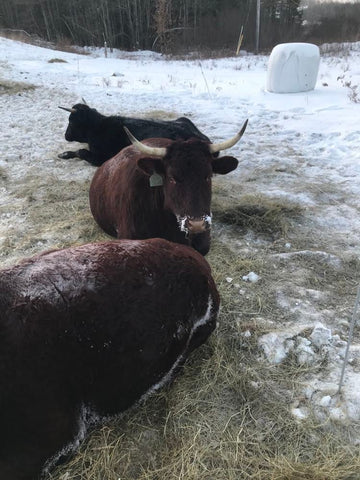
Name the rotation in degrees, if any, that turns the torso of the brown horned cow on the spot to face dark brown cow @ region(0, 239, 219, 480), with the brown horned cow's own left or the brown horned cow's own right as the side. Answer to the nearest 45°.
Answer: approximately 45° to the brown horned cow's own right

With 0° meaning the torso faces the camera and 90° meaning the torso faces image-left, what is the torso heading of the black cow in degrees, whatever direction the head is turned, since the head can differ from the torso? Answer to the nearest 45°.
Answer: approximately 90°

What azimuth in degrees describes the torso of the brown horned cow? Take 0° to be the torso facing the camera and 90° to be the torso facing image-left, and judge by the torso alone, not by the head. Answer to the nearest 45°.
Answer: approximately 315°

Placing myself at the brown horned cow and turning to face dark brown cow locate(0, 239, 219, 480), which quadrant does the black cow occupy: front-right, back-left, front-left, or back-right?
back-right

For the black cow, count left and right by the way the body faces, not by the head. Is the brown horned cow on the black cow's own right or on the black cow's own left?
on the black cow's own left

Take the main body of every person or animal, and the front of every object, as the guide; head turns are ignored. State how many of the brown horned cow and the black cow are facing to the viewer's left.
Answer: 1

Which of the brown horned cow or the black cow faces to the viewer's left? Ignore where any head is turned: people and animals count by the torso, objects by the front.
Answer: the black cow

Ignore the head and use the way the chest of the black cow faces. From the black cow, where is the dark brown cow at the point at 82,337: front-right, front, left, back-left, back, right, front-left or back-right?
left

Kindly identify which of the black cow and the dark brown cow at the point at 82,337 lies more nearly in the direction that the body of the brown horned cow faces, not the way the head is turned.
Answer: the dark brown cow

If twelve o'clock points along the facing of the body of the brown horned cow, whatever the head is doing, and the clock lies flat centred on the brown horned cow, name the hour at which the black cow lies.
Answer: The black cow is roughly at 7 o'clock from the brown horned cow.

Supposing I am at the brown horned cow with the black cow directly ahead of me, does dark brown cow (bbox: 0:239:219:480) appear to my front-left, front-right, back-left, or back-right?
back-left
